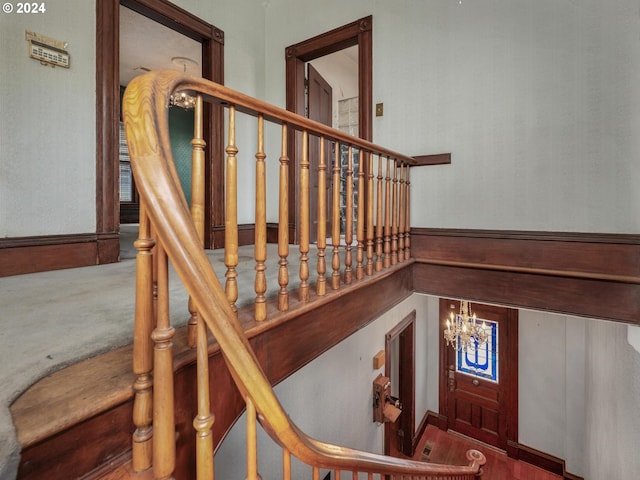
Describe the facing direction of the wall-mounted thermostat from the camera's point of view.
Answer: facing the viewer and to the right of the viewer
